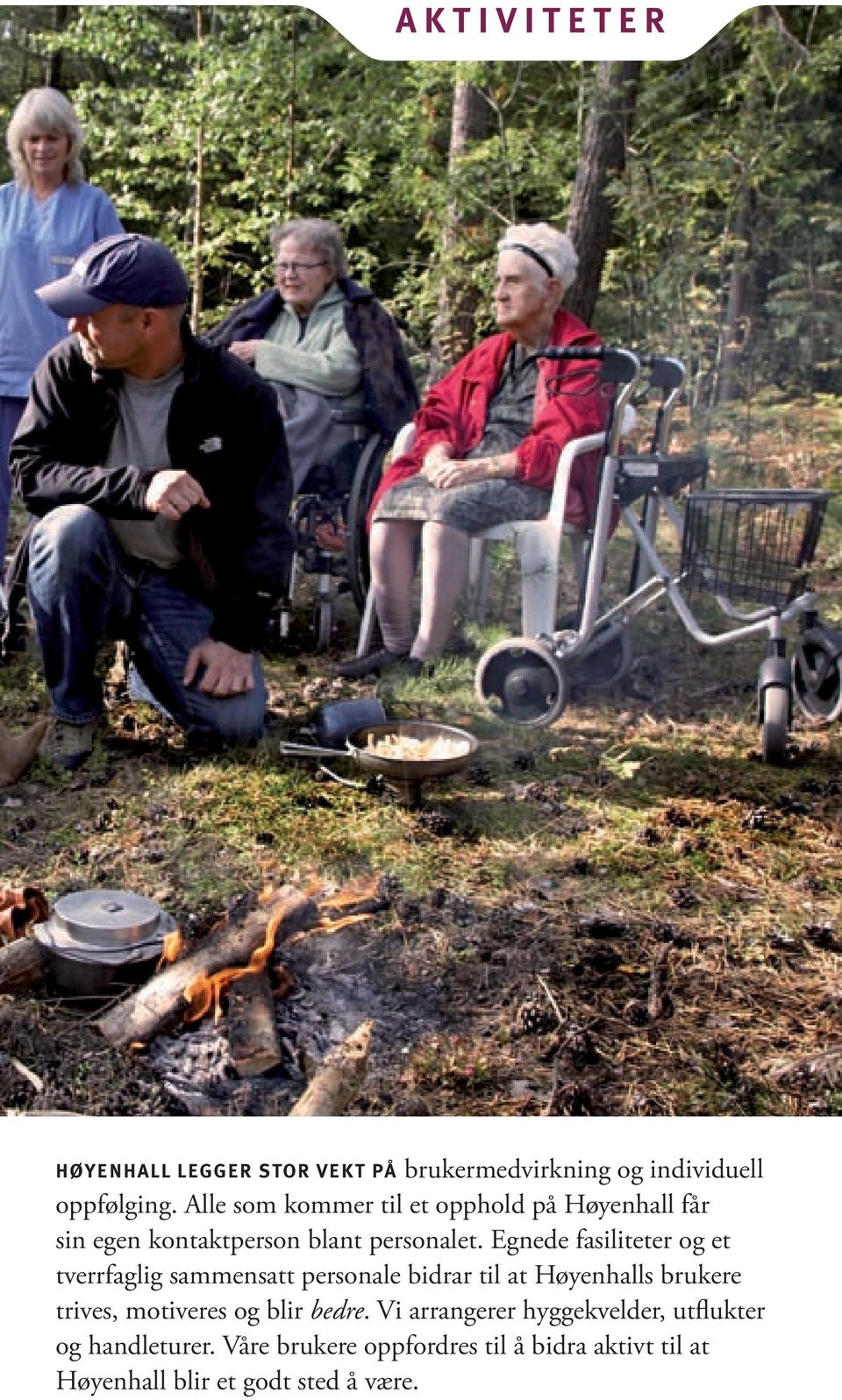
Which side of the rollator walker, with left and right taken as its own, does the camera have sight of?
right

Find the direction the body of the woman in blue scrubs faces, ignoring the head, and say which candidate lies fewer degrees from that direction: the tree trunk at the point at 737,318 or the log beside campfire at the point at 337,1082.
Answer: the log beside campfire

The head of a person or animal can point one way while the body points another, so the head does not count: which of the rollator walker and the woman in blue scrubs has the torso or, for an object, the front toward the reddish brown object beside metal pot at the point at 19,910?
the woman in blue scrubs

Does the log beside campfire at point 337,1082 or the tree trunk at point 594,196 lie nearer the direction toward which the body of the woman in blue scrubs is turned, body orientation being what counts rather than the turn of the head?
the log beside campfire

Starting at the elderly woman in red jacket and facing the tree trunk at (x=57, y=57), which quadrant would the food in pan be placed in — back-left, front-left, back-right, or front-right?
back-left

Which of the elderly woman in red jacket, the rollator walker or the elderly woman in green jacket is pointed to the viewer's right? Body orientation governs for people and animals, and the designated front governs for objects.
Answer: the rollator walker

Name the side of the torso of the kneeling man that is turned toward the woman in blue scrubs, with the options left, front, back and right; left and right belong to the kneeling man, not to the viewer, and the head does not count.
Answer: back

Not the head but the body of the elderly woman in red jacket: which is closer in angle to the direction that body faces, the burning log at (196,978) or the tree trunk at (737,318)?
the burning log

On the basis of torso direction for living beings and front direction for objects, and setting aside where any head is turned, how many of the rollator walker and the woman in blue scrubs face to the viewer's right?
1
